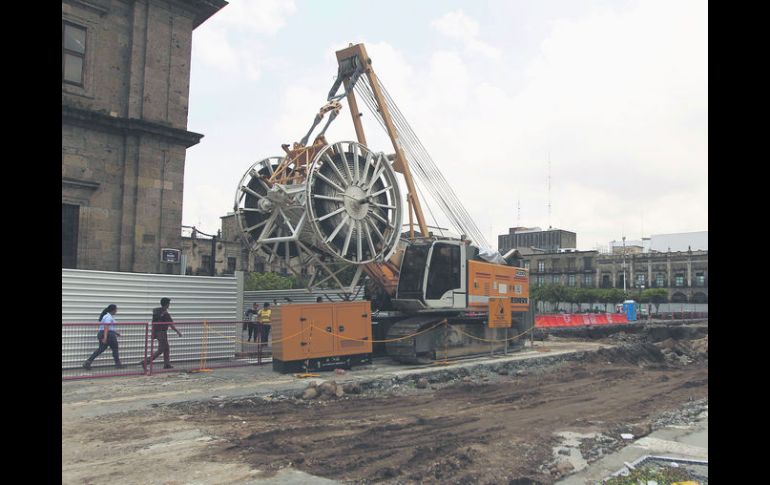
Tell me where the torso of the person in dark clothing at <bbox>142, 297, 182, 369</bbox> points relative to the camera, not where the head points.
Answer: to the viewer's right

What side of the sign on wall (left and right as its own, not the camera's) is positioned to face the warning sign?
left

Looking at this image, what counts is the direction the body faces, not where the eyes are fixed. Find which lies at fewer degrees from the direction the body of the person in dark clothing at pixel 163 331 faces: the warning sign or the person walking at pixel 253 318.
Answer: the warning sign

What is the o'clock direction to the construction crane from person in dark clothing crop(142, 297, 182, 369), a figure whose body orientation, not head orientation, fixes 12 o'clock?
The construction crane is roughly at 12 o'clock from the person in dark clothing.
